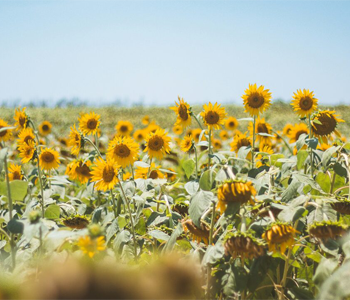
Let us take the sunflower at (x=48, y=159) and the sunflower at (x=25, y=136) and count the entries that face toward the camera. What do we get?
2

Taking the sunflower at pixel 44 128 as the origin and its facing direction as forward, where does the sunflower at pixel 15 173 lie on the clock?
the sunflower at pixel 15 173 is roughly at 12 o'clock from the sunflower at pixel 44 128.

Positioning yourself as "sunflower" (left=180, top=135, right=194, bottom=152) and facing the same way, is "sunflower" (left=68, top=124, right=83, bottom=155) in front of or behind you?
in front

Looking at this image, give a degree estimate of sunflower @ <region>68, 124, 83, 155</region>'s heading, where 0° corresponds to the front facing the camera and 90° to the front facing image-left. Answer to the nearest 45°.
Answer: approximately 45°

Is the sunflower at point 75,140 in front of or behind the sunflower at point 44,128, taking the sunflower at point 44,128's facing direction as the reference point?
in front

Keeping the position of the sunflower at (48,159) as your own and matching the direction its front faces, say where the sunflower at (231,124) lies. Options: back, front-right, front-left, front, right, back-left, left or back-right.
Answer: back-left

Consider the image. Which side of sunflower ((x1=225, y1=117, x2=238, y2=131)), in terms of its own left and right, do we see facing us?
front

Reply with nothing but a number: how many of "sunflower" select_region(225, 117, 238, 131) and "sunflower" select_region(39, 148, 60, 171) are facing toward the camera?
2

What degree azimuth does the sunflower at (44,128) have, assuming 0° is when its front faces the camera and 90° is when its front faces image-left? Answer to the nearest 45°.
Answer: approximately 0°
